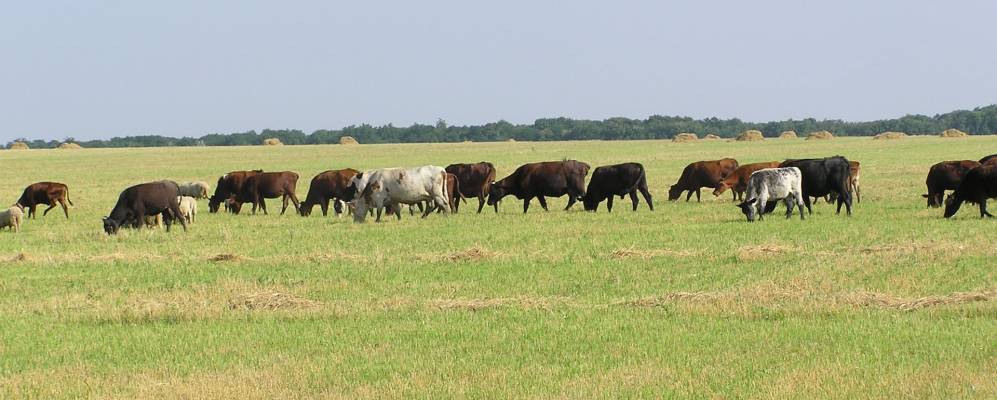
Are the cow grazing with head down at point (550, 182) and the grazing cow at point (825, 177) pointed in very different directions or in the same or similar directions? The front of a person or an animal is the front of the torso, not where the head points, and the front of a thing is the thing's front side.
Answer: same or similar directions

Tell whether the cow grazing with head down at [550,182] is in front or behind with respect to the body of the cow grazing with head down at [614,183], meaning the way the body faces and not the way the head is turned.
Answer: in front

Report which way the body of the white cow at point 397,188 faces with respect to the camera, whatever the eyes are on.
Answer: to the viewer's left

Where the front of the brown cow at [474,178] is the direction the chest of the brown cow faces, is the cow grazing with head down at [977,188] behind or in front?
behind

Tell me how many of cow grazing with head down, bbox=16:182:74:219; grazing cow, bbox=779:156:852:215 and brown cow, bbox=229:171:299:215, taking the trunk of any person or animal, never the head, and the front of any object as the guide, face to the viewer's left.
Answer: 3

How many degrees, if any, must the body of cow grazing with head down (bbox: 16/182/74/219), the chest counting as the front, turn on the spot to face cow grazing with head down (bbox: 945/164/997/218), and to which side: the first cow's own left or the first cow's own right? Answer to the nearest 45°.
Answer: approximately 135° to the first cow's own left

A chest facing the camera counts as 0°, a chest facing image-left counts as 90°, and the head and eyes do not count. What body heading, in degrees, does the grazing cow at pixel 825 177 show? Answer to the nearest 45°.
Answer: approximately 90°

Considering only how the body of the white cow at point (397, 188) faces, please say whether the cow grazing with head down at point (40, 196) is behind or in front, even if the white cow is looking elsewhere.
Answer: in front

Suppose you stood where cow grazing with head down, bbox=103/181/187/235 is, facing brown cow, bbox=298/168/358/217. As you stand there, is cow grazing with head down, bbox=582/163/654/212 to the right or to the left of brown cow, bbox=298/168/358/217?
right

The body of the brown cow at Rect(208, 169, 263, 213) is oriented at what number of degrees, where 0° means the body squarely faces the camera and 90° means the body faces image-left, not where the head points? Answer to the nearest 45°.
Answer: approximately 90°
